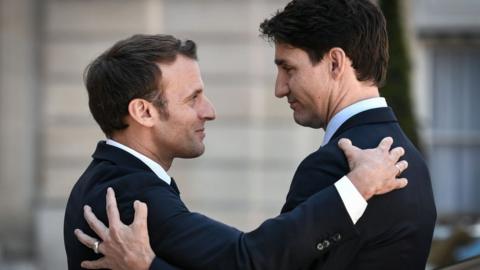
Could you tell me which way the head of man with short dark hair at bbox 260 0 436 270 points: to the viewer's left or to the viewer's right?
to the viewer's left

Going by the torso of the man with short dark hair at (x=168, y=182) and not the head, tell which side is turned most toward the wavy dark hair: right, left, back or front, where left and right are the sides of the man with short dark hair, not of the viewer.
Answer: front

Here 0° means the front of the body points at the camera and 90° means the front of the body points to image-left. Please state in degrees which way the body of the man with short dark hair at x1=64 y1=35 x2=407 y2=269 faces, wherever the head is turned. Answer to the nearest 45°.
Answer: approximately 270°

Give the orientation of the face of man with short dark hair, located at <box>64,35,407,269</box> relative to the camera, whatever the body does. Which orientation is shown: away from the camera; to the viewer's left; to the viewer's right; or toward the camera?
to the viewer's right
